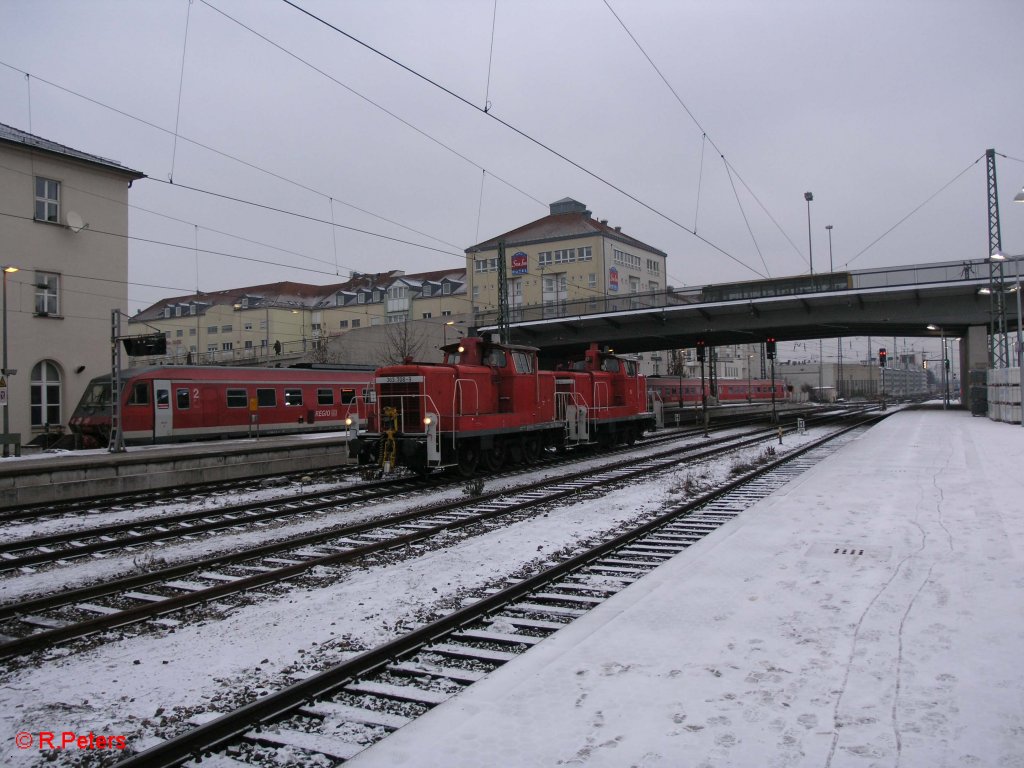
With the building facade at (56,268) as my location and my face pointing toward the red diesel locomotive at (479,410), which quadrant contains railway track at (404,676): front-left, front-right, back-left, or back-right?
front-right

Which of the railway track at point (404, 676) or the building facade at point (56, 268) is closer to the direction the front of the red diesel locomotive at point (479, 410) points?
the railway track

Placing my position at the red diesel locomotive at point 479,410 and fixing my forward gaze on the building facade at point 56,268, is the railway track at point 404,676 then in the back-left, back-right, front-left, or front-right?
back-left

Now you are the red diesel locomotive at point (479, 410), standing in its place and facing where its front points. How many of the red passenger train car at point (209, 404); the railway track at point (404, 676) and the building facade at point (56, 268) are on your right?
2

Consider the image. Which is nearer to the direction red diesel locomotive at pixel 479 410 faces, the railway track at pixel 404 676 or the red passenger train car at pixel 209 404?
the railway track

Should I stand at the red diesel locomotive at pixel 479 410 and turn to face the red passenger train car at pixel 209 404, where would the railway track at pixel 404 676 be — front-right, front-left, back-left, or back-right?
back-left

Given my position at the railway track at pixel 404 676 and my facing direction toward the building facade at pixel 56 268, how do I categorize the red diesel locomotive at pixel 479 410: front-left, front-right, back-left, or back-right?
front-right

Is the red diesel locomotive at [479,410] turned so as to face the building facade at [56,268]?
no

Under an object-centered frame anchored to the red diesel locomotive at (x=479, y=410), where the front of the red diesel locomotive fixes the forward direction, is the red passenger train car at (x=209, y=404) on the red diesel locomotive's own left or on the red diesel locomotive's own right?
on the red diesel locomotive's own right

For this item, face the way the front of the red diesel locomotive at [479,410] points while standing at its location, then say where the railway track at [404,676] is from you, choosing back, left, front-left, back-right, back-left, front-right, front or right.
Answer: front-left

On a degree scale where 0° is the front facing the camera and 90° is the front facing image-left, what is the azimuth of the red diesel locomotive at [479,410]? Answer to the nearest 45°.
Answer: approximately 45°
